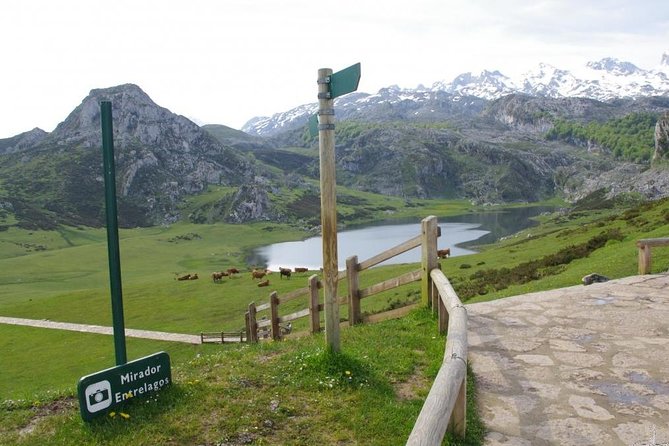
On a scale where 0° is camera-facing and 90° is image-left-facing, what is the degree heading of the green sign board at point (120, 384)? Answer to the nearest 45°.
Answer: approximately 315°

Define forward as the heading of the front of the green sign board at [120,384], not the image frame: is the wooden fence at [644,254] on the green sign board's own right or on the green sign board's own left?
on the green sign board's own left

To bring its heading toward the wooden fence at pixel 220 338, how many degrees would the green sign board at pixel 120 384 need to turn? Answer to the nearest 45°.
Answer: approximately 135° to its left

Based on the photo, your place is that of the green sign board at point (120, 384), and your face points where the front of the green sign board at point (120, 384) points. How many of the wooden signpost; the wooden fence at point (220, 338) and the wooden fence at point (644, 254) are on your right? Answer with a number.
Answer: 0

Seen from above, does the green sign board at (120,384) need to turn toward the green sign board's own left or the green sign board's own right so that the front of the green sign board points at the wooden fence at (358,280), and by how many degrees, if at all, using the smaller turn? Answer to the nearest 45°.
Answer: approximately 90° to the green sign board's own left

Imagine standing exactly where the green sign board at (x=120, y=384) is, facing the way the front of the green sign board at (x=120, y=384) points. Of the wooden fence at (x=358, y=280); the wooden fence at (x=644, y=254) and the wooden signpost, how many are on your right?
0

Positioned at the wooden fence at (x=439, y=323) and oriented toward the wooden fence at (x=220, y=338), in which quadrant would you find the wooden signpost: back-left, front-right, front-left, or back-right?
front-left
